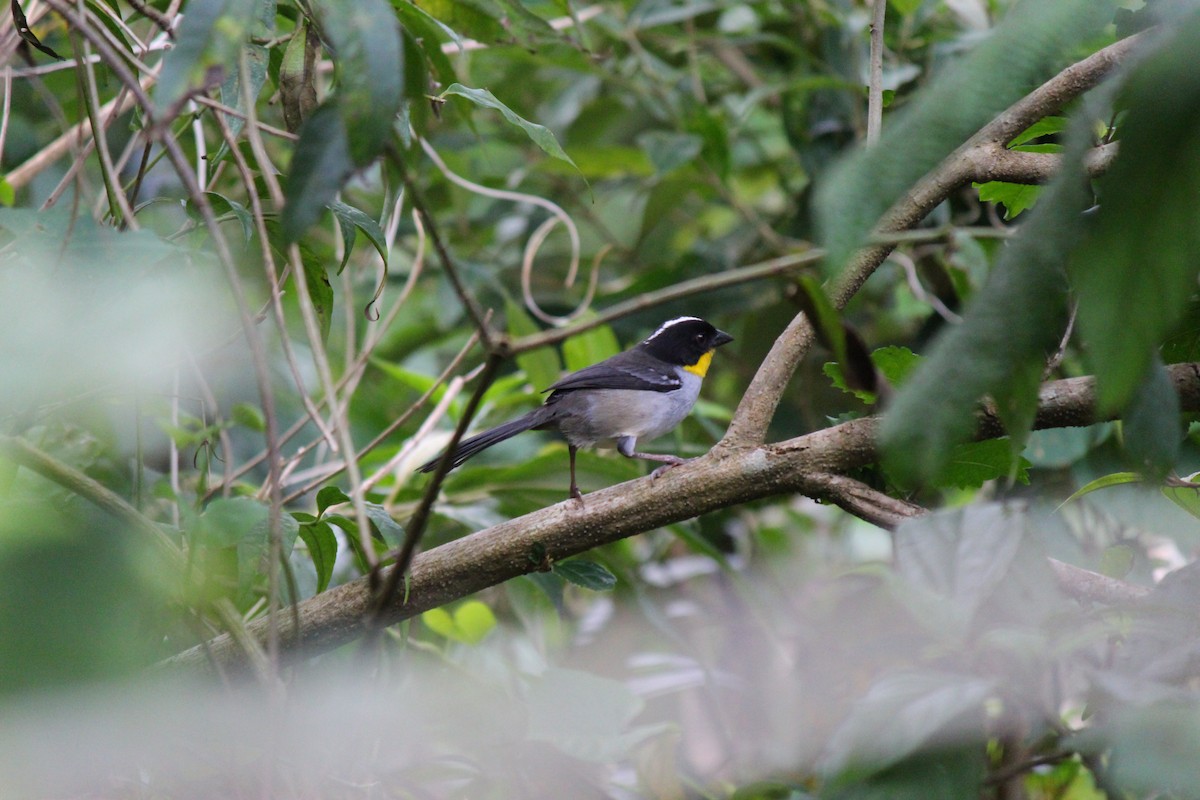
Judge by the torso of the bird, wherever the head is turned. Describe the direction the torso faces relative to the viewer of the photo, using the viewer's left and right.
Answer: facing to the right of the viewer
